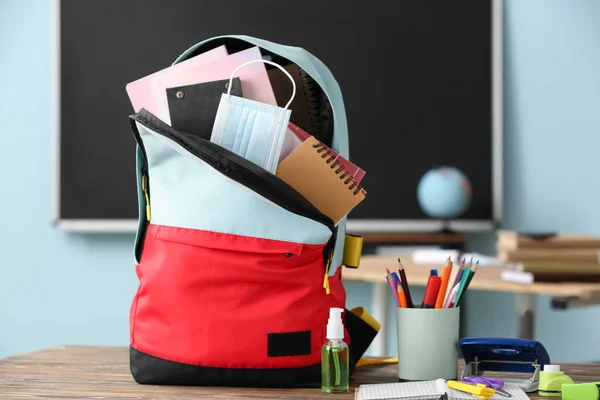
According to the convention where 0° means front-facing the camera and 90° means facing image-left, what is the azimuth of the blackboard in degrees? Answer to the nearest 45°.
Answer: approximately 0°

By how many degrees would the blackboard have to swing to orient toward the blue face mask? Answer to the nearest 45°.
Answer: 0° — it already faces it

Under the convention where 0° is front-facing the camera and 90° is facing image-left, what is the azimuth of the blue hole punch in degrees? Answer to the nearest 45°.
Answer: approximately 45°

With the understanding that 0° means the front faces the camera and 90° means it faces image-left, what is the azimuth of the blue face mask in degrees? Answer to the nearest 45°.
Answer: approximately 0°

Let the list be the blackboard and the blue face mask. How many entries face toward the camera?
2
